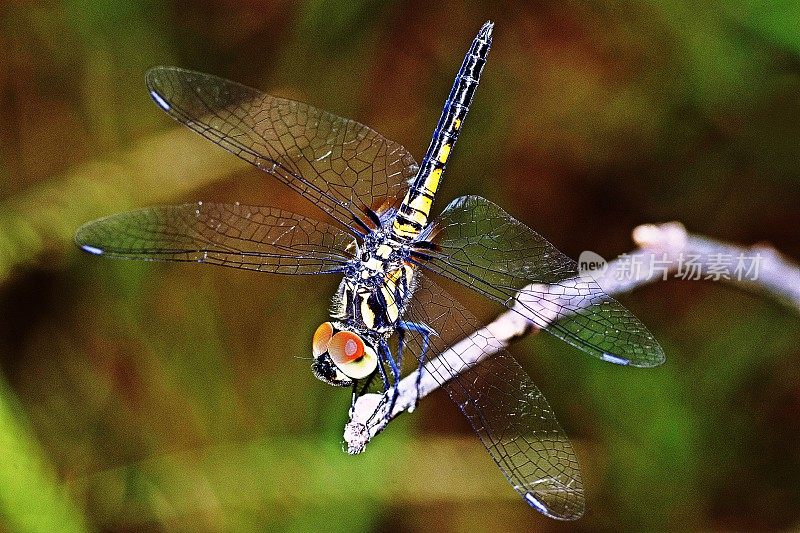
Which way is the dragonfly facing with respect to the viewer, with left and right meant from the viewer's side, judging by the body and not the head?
facing the viewer and to the left of the viewer
